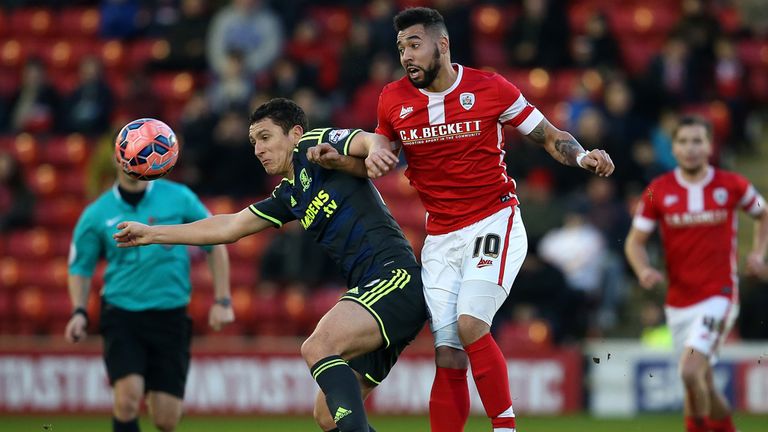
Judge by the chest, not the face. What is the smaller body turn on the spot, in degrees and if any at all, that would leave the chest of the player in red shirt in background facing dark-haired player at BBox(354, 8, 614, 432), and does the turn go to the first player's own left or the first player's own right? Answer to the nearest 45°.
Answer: approximately 45° to the first player's own right

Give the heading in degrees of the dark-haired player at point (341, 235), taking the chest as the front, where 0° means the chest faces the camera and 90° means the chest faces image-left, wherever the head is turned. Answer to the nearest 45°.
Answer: approximately 45°

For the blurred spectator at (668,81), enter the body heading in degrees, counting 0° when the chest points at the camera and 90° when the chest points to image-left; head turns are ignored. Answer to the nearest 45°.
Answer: approximately 0°

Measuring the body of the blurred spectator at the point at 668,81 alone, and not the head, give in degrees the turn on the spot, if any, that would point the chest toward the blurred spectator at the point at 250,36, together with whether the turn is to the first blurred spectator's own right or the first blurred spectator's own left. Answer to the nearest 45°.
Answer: approximately 90° to the first blurred spectator's own right

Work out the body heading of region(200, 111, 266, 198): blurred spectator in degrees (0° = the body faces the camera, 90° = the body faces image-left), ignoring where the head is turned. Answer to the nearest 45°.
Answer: approximately 0°

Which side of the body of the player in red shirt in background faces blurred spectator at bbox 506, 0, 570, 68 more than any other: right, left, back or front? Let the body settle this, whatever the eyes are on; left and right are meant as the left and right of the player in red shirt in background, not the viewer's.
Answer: back
